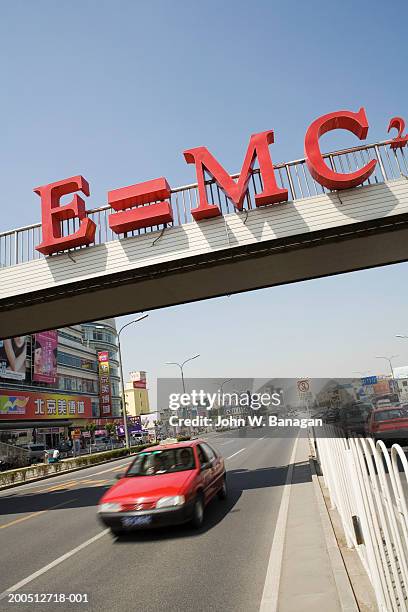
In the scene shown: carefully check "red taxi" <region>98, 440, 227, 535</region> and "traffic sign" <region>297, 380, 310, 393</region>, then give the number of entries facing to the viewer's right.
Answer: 0

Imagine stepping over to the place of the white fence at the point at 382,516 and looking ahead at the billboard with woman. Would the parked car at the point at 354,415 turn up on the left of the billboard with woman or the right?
right

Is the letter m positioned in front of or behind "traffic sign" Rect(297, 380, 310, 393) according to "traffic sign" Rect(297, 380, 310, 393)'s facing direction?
in front

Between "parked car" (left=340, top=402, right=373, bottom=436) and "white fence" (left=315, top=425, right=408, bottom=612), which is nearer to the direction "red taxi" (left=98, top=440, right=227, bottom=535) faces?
the white fence

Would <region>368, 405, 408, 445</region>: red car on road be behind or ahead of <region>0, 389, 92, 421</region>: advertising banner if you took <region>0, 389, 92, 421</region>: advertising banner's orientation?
ahead

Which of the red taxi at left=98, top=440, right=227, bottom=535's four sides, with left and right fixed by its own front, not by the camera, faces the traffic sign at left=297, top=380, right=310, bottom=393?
back

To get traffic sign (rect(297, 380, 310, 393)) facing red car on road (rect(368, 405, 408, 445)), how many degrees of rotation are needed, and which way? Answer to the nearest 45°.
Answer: approximately 45° to its left

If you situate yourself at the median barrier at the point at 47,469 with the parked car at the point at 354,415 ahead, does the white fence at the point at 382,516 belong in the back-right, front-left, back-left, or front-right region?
front-right

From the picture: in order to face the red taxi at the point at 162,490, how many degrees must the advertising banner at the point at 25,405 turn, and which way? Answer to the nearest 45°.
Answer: approximately 45° to its right

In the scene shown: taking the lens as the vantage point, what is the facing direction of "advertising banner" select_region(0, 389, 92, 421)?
facing the viewer and to the right of the viewer

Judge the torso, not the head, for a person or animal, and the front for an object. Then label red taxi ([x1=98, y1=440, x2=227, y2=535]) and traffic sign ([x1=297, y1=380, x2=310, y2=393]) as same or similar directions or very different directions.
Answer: same or similar directions

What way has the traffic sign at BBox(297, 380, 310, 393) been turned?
toward the camera

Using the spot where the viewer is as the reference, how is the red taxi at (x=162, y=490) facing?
facing the viewer and to the left of the viewer

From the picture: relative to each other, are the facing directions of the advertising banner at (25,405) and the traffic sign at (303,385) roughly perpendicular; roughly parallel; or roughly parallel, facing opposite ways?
roughly perpendicular

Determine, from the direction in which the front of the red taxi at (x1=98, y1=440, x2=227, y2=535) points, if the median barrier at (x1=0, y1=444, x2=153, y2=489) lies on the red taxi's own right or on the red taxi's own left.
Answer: on the red taxi's own right
